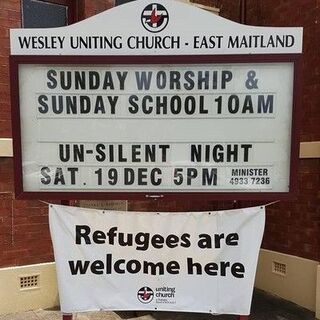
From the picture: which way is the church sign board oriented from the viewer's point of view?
toward the camera

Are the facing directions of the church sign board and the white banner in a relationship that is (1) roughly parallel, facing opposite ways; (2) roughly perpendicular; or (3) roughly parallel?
roughly parallel

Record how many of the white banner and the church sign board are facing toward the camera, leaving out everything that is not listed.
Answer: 2

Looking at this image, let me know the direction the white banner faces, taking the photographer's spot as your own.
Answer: facing the viewer
